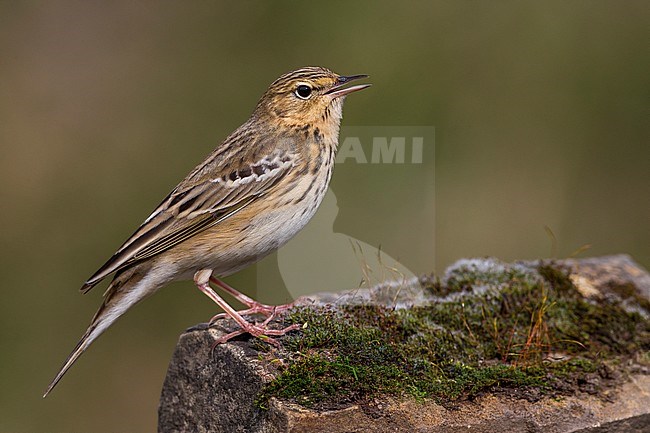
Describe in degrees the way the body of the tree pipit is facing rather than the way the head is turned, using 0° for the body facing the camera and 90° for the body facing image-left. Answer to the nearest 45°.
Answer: approximately 270°
